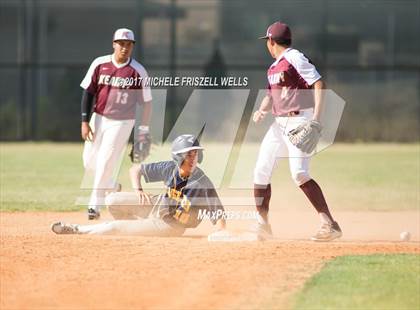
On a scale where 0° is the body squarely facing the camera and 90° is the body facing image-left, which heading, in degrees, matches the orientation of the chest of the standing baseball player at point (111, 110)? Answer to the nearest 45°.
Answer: approximately 0°

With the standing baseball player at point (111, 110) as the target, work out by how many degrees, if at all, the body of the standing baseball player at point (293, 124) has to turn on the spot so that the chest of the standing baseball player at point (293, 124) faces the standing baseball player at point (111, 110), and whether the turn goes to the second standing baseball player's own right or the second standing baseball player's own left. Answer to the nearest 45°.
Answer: approximately 90° to the second standing baseball player's own right

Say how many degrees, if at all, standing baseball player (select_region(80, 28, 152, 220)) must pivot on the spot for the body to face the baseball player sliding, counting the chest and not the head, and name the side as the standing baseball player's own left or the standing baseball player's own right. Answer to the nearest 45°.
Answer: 0° — they already face them

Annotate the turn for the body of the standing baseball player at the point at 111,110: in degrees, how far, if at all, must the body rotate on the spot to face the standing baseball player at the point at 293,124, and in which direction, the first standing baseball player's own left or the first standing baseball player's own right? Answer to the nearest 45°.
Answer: approximately 45° to the first standing baseball player's own left

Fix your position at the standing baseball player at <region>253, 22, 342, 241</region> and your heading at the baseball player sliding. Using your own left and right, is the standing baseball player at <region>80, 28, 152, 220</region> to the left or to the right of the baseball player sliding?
right

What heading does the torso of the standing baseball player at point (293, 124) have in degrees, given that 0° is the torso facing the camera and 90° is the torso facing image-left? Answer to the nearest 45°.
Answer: approximately 45°
